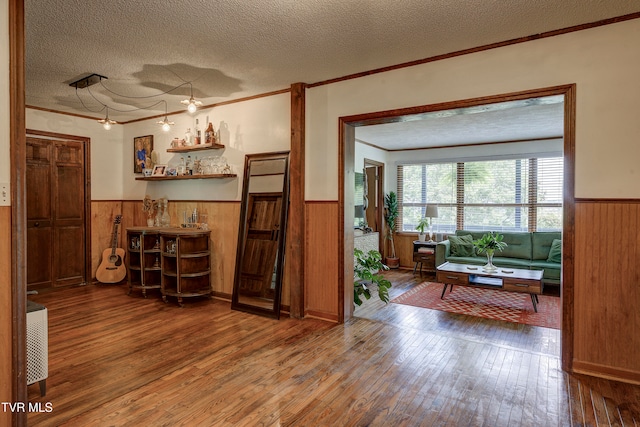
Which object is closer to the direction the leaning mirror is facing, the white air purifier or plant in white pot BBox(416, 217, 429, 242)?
the white air purifier

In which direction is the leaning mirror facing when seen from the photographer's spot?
facing the viewer and to the left of the viewer

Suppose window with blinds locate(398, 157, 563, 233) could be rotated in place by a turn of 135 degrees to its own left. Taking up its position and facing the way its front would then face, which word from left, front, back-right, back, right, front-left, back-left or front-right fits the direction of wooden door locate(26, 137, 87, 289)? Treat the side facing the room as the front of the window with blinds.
back

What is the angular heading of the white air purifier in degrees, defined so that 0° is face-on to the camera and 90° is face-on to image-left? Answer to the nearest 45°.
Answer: approximately 315°

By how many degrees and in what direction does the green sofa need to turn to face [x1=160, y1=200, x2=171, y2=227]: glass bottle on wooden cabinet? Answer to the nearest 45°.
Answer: approximately 45° to its right

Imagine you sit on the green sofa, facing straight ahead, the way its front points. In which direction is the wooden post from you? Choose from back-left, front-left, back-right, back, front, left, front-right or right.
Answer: front-right

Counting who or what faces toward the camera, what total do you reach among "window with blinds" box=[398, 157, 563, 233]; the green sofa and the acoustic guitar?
3

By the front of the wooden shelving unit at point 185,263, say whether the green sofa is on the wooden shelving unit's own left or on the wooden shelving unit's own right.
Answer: on the wooden shelving unit's own left

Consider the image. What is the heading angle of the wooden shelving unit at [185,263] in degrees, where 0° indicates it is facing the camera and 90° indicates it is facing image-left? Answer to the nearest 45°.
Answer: approximately 45°

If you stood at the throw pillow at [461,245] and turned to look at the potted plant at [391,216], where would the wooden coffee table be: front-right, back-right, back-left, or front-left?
back-left

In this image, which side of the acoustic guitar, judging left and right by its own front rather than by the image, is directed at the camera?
front

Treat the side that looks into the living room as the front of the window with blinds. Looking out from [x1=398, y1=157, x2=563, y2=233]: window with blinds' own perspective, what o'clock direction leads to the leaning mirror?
The leaning mirror is roughly at 1 o'clock from the window with blinds.

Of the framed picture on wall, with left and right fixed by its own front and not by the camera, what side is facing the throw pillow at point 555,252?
left

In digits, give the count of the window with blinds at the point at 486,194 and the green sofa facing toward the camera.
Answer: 2

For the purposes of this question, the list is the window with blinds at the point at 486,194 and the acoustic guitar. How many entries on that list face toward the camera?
2

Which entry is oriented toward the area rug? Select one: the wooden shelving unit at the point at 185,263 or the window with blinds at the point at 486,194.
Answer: the window with blinds

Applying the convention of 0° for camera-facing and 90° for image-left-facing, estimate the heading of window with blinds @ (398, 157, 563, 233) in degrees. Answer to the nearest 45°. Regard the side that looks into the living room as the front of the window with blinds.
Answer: approximately 0°

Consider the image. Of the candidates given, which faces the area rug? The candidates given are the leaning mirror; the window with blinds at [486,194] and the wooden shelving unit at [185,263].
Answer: the window with blinds

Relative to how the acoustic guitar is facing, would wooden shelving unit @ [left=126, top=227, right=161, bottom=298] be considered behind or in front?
in front
